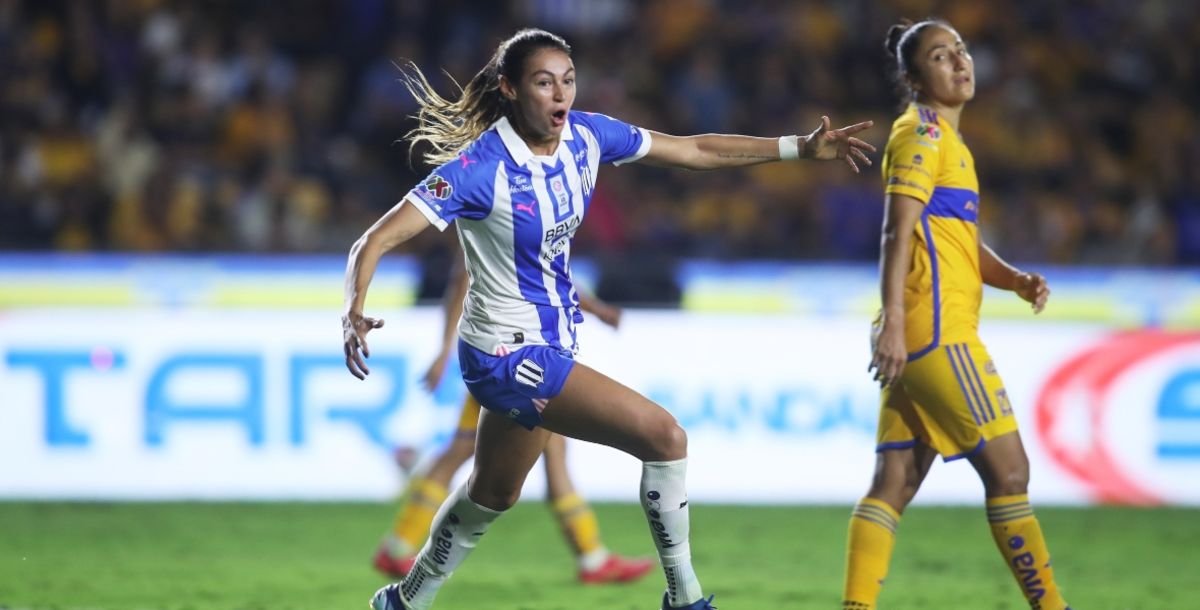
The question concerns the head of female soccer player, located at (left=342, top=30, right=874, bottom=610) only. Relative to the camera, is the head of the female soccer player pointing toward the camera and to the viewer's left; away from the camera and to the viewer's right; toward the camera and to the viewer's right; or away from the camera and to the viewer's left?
toward the camera and to the viewer's right

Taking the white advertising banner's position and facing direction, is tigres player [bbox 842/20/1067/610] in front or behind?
in front

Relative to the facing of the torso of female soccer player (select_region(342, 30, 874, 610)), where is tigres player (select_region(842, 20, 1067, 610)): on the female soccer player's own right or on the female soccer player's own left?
on the female soccer player's own left

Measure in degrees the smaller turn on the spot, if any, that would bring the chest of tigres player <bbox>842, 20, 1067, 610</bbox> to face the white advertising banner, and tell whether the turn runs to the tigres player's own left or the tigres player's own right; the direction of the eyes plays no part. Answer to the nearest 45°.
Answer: approximately 135° to the tigres player's own left
